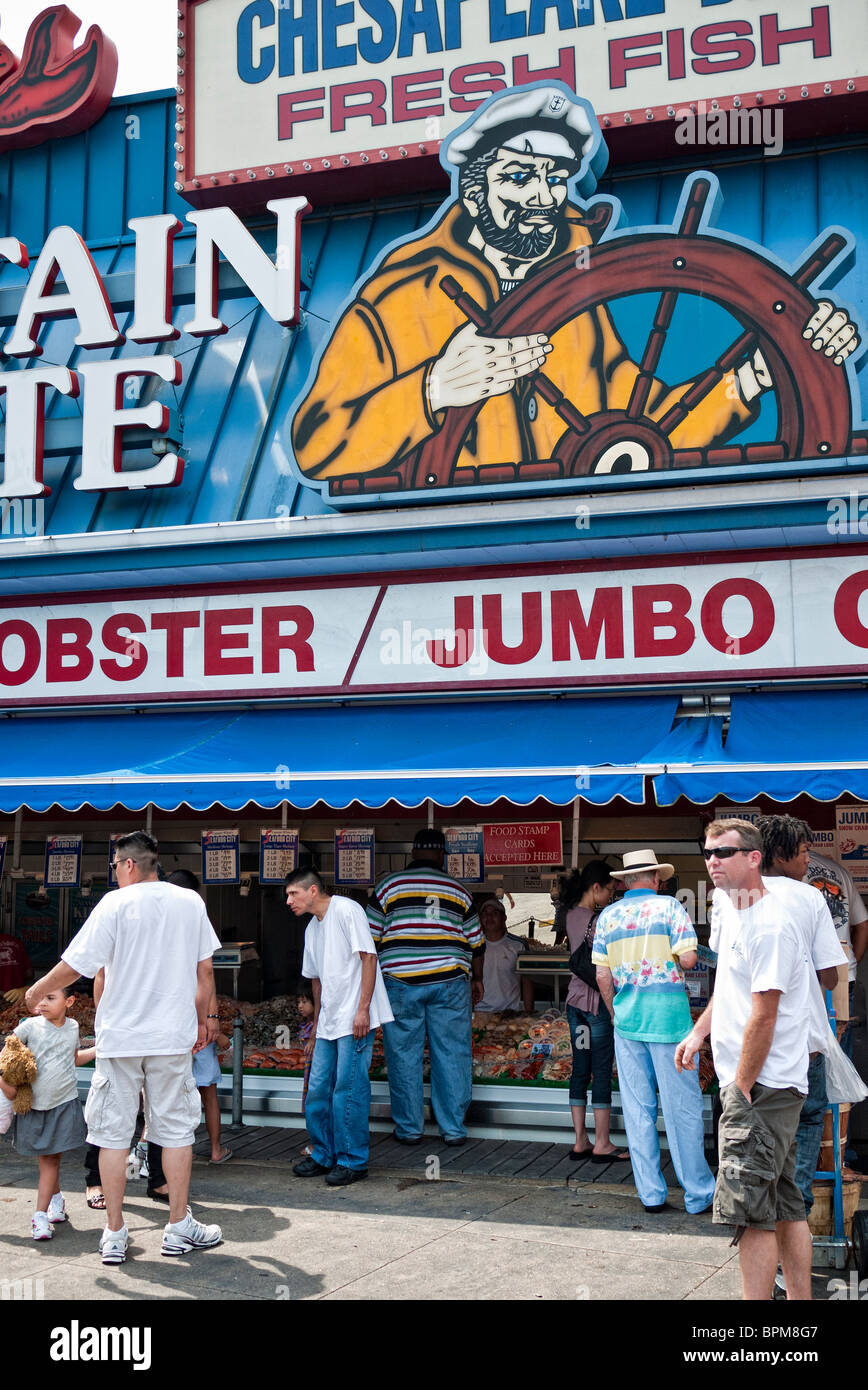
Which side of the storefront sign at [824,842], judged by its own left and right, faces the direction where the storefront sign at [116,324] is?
right

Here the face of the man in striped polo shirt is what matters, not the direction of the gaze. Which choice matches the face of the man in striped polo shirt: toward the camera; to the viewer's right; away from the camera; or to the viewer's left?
away from the camera

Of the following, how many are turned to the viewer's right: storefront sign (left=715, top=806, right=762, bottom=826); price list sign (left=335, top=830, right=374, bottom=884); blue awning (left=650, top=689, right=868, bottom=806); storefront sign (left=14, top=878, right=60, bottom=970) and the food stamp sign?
0

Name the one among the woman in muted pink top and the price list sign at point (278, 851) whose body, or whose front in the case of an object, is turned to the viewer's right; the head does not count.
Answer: the woman in muted pink top

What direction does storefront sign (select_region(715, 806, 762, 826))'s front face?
toward the camera

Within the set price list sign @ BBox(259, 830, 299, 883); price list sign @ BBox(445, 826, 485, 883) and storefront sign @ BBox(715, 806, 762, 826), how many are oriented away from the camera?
0

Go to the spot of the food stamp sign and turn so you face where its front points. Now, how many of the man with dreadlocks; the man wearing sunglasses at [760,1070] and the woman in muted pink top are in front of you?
3

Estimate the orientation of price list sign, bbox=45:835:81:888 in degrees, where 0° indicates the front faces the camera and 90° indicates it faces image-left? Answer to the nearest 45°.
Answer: approximately 0°

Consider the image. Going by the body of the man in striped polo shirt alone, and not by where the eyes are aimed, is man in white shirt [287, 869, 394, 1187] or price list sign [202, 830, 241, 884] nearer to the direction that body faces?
the price list sign

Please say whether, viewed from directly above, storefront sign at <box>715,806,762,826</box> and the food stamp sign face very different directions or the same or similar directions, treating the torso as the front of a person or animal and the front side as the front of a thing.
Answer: same or similar directions

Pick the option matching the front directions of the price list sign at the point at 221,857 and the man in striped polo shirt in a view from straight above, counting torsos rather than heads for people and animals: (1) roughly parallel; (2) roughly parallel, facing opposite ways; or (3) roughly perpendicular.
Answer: roughly parallel, facing opposite ways

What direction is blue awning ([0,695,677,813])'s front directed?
toward the camera

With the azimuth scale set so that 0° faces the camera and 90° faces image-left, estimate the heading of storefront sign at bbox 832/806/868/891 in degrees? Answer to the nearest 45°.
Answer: approximately 0°

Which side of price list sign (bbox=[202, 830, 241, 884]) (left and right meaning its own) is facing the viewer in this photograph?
front

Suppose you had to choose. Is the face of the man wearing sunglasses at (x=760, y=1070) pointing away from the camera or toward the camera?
toward the camera

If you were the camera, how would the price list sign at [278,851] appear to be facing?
facing the viewer
